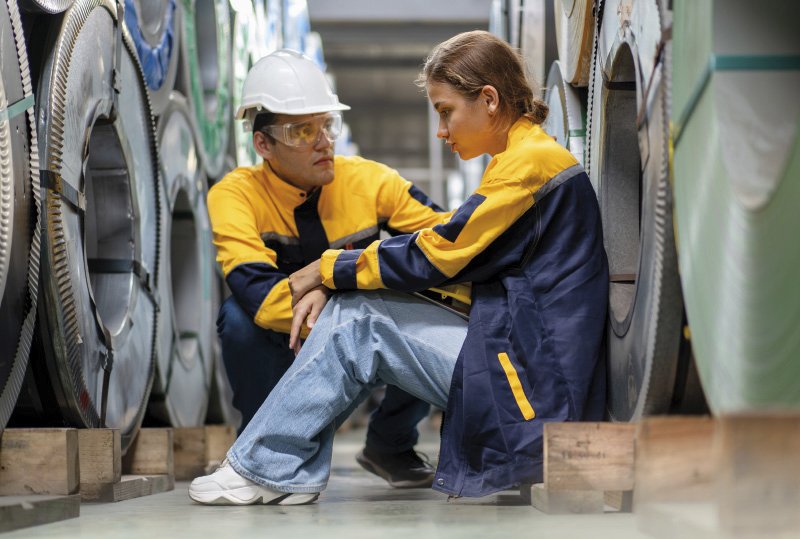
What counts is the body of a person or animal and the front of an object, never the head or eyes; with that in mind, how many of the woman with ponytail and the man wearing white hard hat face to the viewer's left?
1

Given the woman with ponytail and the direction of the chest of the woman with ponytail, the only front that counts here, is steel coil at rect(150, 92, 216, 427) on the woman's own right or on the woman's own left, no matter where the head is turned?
on the woman's own right

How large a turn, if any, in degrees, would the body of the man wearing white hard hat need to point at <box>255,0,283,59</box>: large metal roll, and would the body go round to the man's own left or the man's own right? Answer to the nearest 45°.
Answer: approximately 135° to the man's own left

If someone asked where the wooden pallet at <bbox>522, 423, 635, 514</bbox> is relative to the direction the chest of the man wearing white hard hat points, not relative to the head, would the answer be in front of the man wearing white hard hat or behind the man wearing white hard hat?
in front

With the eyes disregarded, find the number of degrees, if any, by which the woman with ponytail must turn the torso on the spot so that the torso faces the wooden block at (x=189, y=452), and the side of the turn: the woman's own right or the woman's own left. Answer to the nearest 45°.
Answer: approximately 45° to the woman's own right

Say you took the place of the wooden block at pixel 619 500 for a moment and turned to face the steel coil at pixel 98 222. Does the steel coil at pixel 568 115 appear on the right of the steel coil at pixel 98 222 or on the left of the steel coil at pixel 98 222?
right

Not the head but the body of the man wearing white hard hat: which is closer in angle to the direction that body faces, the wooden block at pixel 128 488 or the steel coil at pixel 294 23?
the wooden block

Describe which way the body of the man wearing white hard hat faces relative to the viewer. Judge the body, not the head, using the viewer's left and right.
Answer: facing the viewer and to the right of the viewer

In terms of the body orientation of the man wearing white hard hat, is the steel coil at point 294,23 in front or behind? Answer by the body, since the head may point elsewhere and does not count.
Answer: behind

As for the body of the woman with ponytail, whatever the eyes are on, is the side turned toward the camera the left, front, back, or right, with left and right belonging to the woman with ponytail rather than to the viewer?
left

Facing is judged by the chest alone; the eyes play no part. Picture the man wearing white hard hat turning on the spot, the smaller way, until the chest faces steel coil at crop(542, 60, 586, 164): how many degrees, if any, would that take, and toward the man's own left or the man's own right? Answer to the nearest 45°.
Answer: approximately 45° to the man's own left

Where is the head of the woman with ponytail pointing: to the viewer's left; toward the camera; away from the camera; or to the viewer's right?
to the viewer's left

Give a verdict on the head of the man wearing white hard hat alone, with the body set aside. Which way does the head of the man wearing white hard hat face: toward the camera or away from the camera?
toward the camera

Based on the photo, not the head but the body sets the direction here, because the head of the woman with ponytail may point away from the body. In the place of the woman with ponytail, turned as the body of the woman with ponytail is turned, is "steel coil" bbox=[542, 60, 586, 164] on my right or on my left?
on my right
